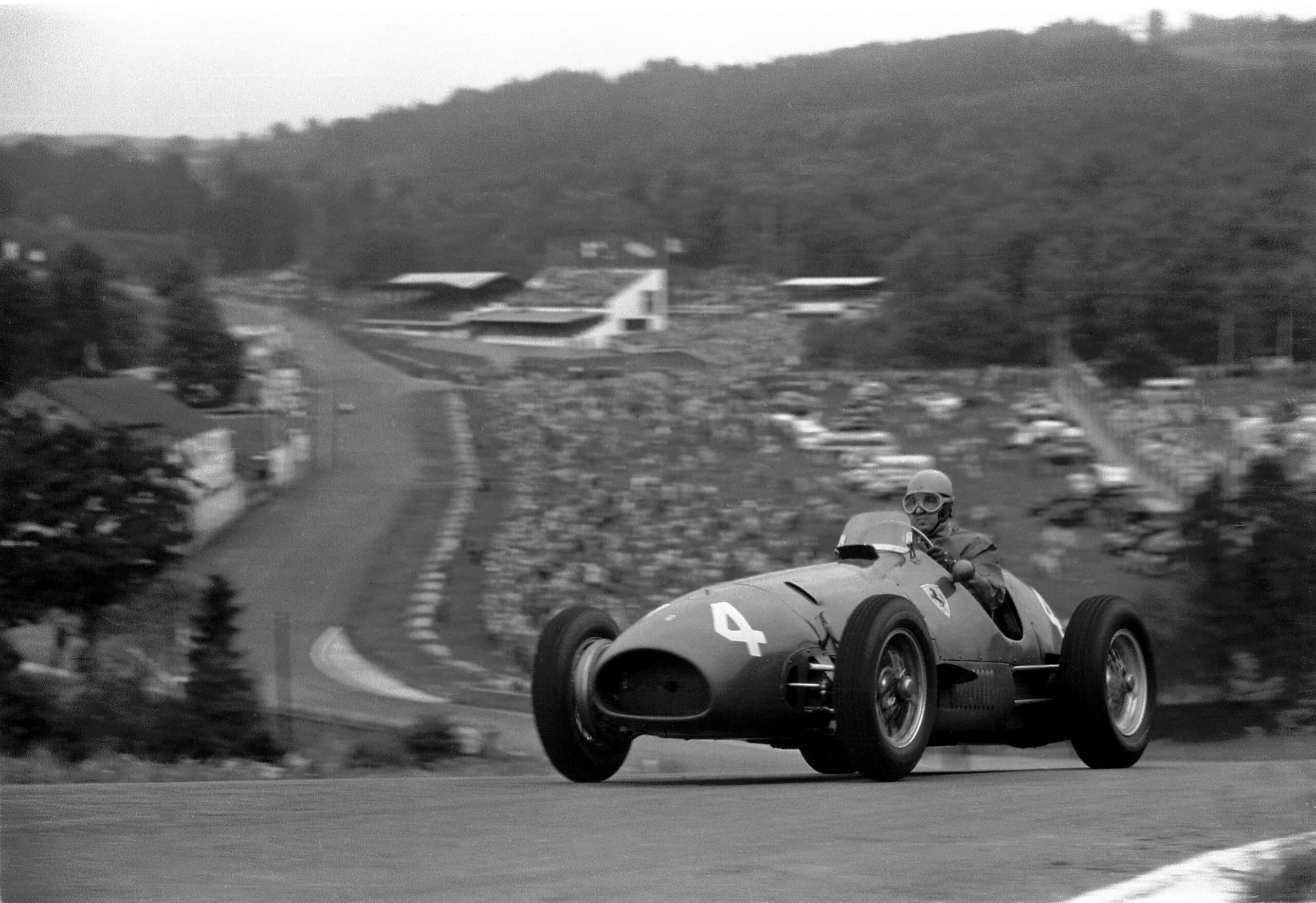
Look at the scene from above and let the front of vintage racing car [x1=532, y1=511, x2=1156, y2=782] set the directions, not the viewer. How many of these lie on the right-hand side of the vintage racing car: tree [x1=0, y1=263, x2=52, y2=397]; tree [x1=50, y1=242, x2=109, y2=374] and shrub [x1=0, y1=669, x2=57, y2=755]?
3

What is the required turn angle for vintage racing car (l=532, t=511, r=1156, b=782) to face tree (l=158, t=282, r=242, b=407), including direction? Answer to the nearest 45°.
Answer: approximately 90° to its right

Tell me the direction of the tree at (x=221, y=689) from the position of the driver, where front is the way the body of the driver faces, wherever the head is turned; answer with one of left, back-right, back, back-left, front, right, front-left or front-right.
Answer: right

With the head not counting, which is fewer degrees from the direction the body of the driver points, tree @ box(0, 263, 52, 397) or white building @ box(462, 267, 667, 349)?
the tree

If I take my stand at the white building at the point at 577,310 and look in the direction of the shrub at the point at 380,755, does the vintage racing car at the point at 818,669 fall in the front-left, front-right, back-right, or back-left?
front-left

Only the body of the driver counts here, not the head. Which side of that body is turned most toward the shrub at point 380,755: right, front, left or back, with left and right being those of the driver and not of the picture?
right

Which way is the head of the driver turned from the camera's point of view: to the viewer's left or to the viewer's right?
to the viewer's left

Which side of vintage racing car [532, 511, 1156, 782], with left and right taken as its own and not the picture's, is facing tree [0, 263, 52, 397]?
right

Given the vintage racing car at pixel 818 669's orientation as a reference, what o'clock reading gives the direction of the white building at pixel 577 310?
The white building is roughly at 4 o'clock from the vintage racing car.

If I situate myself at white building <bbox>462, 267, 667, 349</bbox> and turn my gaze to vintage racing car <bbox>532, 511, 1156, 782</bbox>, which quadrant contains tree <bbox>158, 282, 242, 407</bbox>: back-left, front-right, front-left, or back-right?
front-right

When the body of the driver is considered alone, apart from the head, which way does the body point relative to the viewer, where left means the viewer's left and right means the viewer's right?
facing the viewer and to the left of the viewer

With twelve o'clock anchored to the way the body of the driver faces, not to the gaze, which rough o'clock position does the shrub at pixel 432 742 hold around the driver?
The shrub is roughly at 3 o'clock from the driver.

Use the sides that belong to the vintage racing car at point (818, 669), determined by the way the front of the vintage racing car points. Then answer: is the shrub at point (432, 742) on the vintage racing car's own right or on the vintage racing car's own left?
on the vintage racing car's own right
